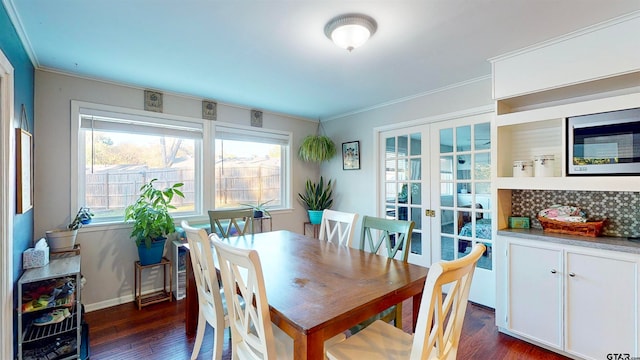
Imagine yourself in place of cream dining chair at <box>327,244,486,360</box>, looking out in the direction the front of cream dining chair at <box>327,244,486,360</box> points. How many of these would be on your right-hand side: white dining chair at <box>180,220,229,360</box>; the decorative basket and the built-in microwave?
2

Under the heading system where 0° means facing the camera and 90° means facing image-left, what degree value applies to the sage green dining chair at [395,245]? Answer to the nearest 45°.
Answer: approximately 45°

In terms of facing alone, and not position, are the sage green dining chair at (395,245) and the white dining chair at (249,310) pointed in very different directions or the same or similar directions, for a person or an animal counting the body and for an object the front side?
very different directions

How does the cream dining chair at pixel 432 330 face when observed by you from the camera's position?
facing away from the viewer and to the left of the viewer

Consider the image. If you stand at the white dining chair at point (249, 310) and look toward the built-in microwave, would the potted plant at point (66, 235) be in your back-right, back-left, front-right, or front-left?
back-left

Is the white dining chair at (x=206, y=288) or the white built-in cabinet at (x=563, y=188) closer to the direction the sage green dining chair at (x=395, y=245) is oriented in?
the white dining chair

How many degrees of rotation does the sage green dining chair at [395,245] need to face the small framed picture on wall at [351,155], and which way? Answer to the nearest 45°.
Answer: approximately 135° to its right

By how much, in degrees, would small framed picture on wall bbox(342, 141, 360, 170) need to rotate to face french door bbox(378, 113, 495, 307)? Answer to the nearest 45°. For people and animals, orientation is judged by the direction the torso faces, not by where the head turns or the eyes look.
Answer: approximately 90° to its left

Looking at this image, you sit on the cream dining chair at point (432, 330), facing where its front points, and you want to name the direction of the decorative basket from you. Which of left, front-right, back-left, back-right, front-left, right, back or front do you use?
right

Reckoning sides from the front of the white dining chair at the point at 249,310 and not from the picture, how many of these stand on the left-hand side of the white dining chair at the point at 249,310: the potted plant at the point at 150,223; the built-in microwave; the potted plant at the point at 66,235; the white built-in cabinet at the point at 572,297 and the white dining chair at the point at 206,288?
3

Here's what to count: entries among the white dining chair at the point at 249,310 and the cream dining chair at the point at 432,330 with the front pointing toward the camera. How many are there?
0

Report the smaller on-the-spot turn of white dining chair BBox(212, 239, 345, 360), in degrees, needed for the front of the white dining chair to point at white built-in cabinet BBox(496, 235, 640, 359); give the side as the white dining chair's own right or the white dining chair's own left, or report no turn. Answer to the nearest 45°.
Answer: approximately 45° to the white dining chair's own right
